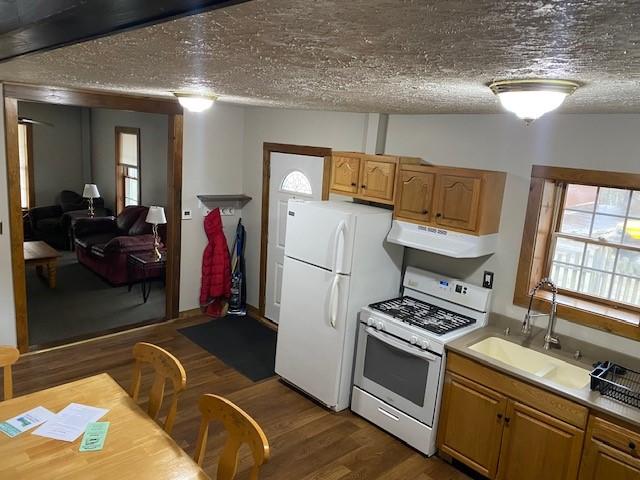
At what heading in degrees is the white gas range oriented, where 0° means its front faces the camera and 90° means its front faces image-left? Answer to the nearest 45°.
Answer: approximately 45°

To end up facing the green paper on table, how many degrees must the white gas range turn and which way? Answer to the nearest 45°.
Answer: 0° — it already faces it

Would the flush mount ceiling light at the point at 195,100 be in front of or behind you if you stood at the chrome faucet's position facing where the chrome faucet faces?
in front

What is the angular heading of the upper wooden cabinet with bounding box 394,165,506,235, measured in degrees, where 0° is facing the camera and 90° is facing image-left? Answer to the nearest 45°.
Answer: approximately 45°

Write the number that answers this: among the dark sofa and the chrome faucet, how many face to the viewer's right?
0

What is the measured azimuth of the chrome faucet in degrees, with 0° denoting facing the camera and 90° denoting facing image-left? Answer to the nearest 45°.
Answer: approximately 45°

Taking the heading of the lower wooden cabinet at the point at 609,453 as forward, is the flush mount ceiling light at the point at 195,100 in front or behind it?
in front

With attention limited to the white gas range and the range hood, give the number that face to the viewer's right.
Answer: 0

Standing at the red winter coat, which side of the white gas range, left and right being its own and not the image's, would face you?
right

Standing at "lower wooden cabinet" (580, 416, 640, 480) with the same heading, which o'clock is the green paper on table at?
The green paper on table is roughly at 12 o'clock from the lower wooden cabinet.

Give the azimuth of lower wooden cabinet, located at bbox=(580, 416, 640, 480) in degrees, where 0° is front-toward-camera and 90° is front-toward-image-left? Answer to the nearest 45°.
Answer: approximately 45°

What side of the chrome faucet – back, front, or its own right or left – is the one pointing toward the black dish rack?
left
